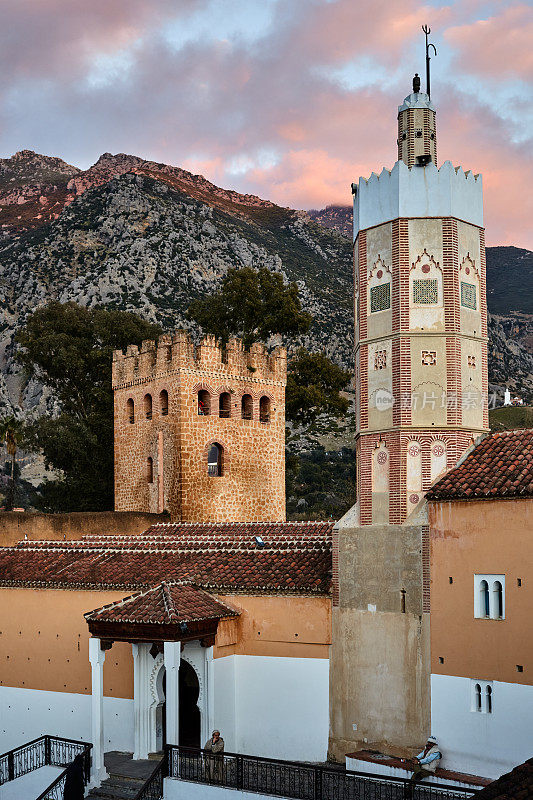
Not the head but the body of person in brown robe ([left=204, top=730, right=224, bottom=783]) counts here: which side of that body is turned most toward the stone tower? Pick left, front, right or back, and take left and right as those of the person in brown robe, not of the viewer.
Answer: back

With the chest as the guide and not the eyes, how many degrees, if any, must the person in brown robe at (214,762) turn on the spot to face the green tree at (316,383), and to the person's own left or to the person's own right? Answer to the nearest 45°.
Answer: approximately 180°

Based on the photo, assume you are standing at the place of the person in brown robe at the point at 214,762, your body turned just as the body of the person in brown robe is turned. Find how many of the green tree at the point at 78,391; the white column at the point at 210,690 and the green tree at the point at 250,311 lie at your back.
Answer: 3

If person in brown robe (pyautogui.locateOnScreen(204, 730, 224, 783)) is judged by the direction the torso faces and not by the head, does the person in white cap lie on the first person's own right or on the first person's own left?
on the first person's own left

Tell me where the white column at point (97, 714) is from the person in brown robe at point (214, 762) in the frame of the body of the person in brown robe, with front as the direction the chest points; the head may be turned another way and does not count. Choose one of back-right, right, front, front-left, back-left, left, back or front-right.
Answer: back-right

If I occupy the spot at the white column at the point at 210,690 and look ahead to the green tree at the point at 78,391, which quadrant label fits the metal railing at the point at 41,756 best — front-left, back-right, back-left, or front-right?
back-left

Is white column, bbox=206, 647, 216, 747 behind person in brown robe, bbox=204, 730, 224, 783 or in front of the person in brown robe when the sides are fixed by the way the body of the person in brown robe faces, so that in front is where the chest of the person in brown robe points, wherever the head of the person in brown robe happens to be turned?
behind

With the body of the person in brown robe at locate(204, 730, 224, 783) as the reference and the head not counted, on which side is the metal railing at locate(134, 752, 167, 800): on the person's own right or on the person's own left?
on the person's own right

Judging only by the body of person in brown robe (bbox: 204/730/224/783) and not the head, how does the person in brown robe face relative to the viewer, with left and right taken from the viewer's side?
facing the viewer

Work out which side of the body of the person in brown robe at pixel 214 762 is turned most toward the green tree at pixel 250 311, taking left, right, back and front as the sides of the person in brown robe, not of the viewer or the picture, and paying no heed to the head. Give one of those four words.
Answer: back

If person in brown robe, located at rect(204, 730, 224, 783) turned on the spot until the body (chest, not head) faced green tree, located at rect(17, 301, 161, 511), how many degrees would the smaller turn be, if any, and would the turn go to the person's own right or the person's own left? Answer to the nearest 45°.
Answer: approximately 180°

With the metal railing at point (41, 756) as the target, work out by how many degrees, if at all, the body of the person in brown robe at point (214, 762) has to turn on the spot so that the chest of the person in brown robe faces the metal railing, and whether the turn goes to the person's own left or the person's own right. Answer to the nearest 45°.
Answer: approximately 135° to the person's own right
